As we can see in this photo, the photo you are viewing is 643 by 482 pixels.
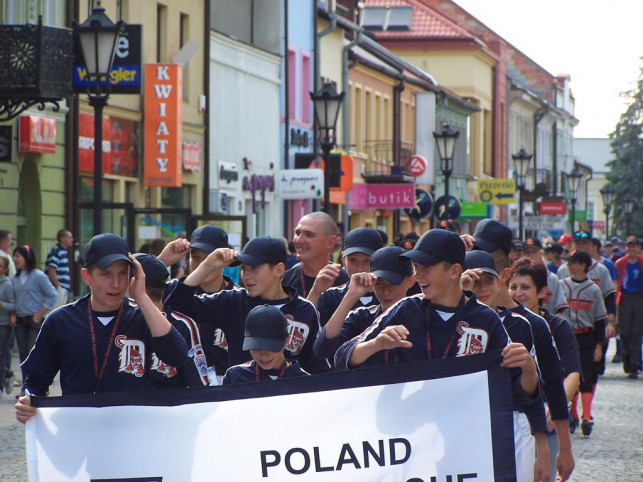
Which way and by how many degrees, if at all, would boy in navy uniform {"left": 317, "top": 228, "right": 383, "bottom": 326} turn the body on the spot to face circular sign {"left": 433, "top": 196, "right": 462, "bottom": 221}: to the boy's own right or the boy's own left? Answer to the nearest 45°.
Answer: approximately 180°

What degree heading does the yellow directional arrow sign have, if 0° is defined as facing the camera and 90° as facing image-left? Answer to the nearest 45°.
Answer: approximately 0°

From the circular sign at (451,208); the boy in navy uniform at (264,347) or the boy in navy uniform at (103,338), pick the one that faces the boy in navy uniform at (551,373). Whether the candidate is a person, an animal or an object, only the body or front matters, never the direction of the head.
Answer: the circular sign

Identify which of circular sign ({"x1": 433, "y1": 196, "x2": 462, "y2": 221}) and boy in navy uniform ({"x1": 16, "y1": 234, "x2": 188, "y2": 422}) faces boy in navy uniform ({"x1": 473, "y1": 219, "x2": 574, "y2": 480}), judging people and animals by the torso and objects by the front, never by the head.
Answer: the circular sign

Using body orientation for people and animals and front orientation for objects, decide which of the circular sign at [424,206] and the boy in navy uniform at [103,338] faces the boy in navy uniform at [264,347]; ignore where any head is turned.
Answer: the circular sign

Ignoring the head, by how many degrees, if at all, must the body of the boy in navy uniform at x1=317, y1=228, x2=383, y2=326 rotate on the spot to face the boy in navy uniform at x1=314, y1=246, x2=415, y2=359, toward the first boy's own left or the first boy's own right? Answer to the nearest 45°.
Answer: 0° — they already face them

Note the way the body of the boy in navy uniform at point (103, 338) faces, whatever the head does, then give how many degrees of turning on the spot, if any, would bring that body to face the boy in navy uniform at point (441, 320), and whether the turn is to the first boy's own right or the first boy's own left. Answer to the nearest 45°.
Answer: approximately 90° to the first boy's own left

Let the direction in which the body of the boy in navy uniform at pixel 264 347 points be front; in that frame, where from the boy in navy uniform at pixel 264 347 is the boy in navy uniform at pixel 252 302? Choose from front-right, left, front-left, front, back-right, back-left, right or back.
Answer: back

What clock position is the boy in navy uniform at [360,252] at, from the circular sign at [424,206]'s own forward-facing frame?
The boy in navy uniform is roughly at 12 o'clock from the circular sign.
